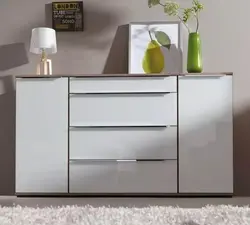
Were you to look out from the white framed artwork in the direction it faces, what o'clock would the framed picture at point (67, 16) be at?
The framed picture is roughly at 3 o'clock from the white framed artwork.

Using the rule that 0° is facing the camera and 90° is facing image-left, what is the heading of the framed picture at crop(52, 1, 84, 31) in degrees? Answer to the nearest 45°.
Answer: approximately 0°

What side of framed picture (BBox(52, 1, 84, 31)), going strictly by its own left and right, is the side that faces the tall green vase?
left

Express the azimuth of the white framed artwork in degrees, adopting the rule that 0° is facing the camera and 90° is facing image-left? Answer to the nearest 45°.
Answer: approximately 0°
